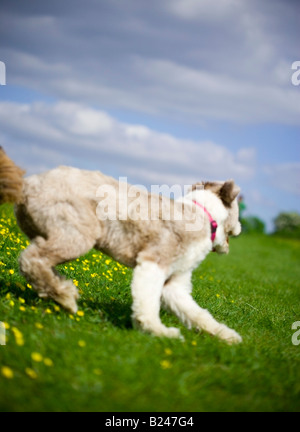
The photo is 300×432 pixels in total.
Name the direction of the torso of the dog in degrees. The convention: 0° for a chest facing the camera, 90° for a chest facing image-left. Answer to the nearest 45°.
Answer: approximately 270°

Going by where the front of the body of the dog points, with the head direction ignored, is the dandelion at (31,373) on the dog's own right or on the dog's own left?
on the dog's own right
